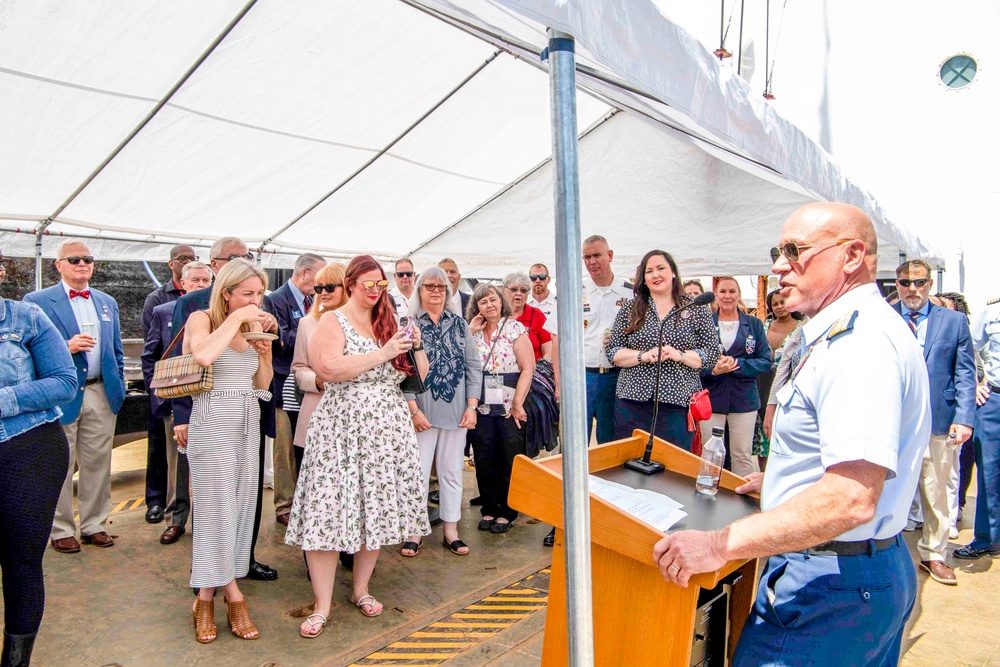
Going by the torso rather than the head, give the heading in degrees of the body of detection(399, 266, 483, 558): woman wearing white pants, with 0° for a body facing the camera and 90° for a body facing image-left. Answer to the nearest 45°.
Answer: approximately 0°

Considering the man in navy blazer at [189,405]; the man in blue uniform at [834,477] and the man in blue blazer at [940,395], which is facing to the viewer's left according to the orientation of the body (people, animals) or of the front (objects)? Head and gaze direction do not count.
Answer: the man in blue uniform

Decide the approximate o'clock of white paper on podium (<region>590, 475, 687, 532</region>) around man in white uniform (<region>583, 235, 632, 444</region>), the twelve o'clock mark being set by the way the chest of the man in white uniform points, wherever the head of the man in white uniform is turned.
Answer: The white paper on podium is roughly at 12 o'clock from the man in white uniform.

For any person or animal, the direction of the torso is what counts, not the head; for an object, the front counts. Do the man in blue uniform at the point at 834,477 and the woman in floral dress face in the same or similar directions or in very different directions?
very different directions
